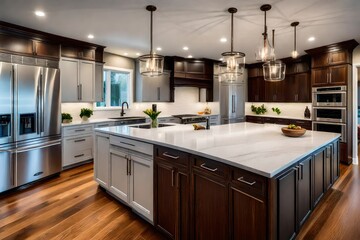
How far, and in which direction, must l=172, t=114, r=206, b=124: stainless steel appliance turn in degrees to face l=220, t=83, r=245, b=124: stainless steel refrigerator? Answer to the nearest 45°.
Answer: approximately 90° to its left

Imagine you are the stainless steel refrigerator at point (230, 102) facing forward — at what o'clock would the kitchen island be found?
The kitchen island is roughly at 12 o'clock from the stainless steel refrigerator.

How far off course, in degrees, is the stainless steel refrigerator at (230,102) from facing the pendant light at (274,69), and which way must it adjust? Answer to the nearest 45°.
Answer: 0° — it already faces it

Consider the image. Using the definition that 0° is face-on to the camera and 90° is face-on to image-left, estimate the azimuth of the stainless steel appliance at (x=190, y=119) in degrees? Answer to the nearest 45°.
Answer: approximately 315°

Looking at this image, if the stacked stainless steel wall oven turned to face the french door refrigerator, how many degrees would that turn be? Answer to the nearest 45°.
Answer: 0° — it already faces it

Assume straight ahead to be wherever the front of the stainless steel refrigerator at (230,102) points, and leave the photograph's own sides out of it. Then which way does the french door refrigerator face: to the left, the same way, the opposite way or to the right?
to the left
